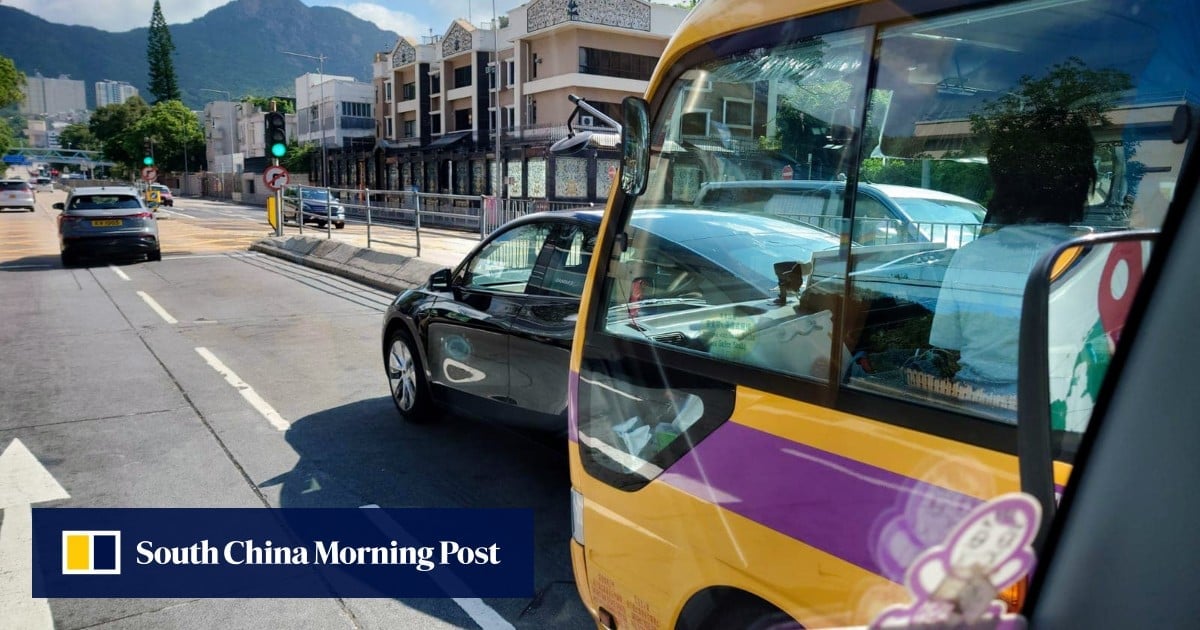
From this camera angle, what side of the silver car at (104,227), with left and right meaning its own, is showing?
back

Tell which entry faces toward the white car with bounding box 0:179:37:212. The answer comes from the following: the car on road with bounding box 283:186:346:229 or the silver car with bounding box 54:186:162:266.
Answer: the silver car

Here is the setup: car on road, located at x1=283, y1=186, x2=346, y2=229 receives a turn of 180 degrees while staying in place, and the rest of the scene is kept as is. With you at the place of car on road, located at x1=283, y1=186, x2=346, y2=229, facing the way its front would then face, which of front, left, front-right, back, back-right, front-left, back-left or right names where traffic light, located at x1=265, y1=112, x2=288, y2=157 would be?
back-left

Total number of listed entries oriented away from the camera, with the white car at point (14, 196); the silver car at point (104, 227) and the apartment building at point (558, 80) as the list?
2

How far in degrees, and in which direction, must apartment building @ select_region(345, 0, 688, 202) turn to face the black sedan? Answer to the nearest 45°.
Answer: approximately 45° to its left

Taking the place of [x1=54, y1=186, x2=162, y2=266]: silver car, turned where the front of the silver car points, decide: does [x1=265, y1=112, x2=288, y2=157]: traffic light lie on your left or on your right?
on your right

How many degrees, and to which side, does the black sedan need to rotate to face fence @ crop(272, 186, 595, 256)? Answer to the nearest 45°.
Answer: approximately 45° to its right

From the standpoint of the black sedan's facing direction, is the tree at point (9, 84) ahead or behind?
ahead

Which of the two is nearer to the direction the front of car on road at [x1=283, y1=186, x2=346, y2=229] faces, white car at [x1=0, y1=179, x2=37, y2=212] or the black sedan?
the black sedan

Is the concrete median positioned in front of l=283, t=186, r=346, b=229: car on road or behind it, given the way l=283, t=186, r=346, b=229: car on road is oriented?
in front

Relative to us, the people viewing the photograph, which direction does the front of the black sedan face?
facing away from the viewer and to the left of the viewer

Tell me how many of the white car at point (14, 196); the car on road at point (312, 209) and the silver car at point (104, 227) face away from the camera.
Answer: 2

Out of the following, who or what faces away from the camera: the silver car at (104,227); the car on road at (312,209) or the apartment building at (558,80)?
the silver car

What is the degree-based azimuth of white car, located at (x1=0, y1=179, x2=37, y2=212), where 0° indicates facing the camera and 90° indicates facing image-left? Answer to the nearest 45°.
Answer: approximately 180°

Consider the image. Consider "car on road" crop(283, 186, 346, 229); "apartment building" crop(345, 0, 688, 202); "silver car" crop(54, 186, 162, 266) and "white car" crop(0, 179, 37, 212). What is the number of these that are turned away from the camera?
2
